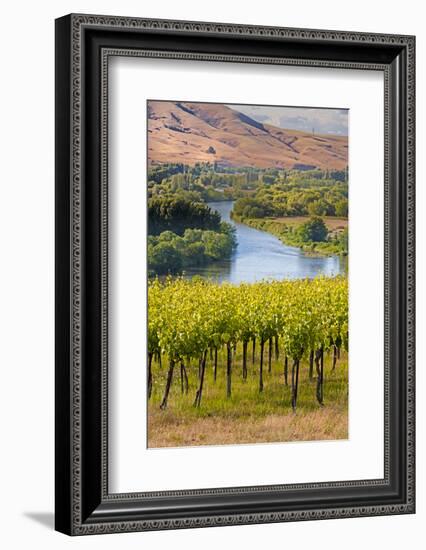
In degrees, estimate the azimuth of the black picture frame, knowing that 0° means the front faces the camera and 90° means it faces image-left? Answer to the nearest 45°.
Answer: approximately 315°

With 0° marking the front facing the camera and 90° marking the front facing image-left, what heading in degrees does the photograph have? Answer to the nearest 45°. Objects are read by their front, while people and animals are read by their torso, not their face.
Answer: approximately 315°
